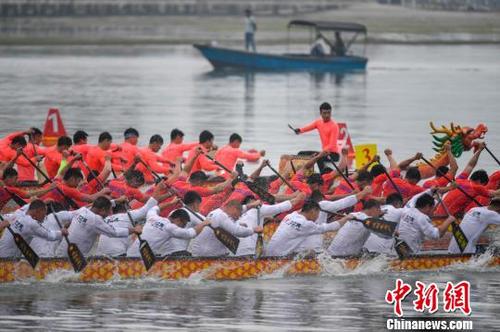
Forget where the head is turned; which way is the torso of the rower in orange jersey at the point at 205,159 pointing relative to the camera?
to the viewer's right

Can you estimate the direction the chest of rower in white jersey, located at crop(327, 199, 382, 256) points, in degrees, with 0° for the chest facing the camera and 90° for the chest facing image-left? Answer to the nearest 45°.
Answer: approximately 270°

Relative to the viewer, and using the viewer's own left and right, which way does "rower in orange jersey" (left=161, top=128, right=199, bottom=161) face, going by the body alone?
facing to the right of the viewer

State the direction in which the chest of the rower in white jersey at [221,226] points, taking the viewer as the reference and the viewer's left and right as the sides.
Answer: facing to the right of the viewer

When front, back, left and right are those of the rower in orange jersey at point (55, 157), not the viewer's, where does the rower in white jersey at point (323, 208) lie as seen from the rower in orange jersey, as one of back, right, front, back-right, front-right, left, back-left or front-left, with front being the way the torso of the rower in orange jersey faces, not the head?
front-right

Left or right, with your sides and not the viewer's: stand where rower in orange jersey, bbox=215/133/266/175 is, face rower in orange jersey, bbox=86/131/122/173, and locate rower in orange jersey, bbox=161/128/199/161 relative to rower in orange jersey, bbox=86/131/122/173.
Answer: right

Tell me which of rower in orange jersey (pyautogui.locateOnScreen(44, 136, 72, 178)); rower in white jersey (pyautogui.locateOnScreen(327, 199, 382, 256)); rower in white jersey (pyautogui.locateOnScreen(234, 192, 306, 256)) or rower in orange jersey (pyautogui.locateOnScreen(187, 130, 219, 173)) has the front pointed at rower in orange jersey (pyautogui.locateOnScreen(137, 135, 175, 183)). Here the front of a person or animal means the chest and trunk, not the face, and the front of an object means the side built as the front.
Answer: rower in orange jersey (pyautogui.locateOnScreen(44, 136, 72, 178))

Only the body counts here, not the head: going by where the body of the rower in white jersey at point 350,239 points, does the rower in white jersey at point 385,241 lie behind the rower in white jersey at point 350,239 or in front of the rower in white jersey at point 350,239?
in front

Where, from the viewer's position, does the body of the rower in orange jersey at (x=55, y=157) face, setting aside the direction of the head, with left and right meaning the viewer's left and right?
facing to the right of the viewer

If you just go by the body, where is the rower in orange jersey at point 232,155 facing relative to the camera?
to the viewer's right

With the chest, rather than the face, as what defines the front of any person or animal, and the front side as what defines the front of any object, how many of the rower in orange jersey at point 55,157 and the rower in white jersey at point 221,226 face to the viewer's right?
2

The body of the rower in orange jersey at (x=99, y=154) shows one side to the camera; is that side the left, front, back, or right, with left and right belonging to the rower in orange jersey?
right
